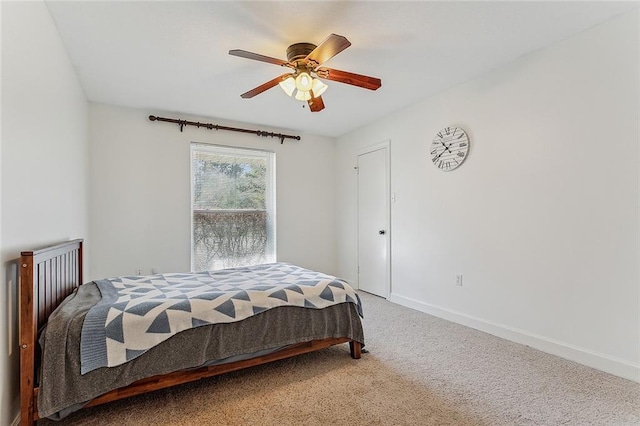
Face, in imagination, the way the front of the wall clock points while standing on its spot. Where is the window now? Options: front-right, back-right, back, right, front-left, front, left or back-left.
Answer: front-right

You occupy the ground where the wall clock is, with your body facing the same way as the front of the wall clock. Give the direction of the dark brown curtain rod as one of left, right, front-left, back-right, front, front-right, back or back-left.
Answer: front-right

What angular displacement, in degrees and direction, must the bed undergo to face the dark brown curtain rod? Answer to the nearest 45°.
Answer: approximately 90° to its left

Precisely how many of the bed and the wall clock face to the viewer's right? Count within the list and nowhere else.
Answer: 1

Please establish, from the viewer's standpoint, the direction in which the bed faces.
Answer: facing to the right of the viewer

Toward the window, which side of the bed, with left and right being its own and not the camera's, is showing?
left

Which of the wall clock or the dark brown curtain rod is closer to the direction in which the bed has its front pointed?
the wall clock

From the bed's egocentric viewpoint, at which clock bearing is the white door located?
The white door is roughly at 11 o'clock from the bed.

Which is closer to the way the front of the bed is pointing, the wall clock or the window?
the wall clock

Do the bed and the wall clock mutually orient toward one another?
yes

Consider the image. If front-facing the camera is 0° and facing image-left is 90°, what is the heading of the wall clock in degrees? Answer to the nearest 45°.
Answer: approximately 45°

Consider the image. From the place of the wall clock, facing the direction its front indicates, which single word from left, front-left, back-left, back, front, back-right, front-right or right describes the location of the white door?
right

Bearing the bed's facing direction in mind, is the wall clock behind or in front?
in front
